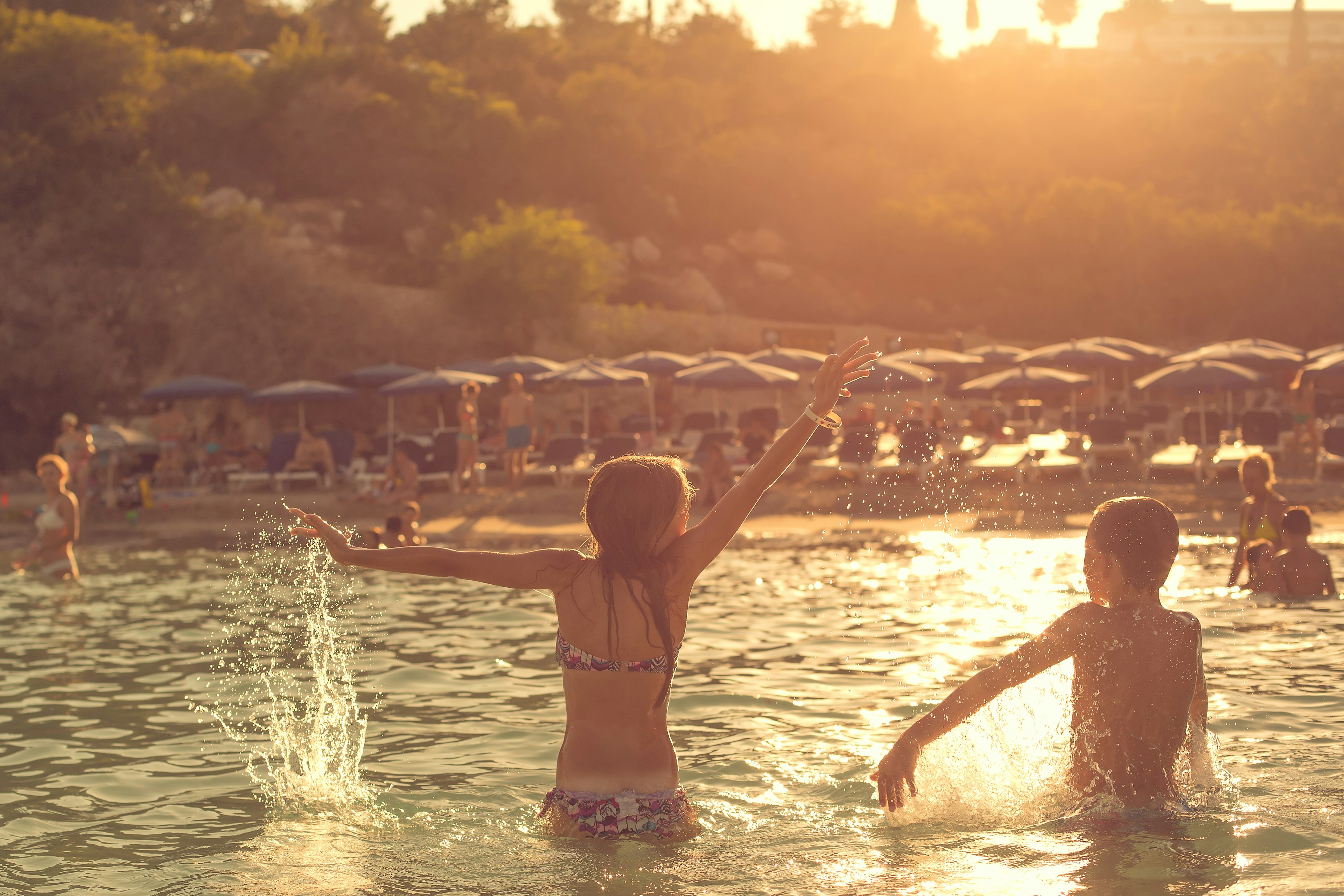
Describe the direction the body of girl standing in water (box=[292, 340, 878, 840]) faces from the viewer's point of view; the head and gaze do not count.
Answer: away from the camera

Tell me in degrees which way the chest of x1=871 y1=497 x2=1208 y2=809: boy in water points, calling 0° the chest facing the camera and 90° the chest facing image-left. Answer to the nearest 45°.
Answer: approximately 135°

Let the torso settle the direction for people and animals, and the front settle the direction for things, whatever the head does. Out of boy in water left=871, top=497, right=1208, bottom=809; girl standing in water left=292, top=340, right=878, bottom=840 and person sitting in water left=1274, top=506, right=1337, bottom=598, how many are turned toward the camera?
0

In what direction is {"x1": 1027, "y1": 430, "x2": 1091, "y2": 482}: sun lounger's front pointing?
toward the camera

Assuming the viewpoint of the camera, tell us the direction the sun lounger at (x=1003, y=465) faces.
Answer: facing the viewer and to the left of the viewer

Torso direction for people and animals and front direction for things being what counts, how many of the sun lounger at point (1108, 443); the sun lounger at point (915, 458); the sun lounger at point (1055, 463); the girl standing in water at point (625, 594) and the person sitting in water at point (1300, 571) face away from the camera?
2

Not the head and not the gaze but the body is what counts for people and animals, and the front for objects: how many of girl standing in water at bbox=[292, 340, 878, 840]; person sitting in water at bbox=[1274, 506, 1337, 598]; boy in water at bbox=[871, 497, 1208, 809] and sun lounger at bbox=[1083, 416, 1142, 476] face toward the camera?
1

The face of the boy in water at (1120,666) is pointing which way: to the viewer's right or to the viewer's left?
to the viewer's left

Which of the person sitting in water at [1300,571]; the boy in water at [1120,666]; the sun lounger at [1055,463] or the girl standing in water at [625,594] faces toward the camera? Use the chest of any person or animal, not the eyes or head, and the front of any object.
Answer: the sun lounger

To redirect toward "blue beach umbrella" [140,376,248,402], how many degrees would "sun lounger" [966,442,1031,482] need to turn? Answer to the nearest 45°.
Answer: approximately 45° to its right

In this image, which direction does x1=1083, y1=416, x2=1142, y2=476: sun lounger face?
toward the camera

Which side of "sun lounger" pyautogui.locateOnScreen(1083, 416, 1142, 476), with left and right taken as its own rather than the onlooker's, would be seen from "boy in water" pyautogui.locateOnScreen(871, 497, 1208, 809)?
front

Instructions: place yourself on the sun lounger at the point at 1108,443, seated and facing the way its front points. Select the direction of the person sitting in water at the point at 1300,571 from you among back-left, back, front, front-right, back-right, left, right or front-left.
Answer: front

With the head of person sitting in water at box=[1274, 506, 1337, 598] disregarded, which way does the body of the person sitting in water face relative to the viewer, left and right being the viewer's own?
facing away from the viewer

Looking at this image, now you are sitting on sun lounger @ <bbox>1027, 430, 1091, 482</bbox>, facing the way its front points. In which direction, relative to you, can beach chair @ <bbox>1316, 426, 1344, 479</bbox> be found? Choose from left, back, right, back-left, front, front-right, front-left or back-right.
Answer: left
